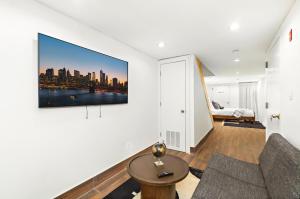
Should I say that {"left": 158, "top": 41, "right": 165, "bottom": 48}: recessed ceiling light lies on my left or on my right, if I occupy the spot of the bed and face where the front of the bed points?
on my right

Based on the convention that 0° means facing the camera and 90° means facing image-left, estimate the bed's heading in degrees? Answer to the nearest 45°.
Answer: approximately 270°

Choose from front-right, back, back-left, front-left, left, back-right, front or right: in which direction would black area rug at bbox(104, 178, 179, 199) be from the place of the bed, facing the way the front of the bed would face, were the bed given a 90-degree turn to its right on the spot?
front

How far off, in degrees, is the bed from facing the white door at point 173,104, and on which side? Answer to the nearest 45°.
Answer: approximately 90° to its right

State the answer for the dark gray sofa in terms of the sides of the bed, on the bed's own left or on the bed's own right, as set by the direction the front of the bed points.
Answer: on the bed's own right

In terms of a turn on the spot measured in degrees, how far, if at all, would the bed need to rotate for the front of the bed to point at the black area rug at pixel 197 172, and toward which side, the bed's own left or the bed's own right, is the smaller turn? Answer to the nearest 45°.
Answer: approximately 90° to the bed's own right

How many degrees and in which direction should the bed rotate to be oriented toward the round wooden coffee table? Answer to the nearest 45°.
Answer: approximately 90° to its right
